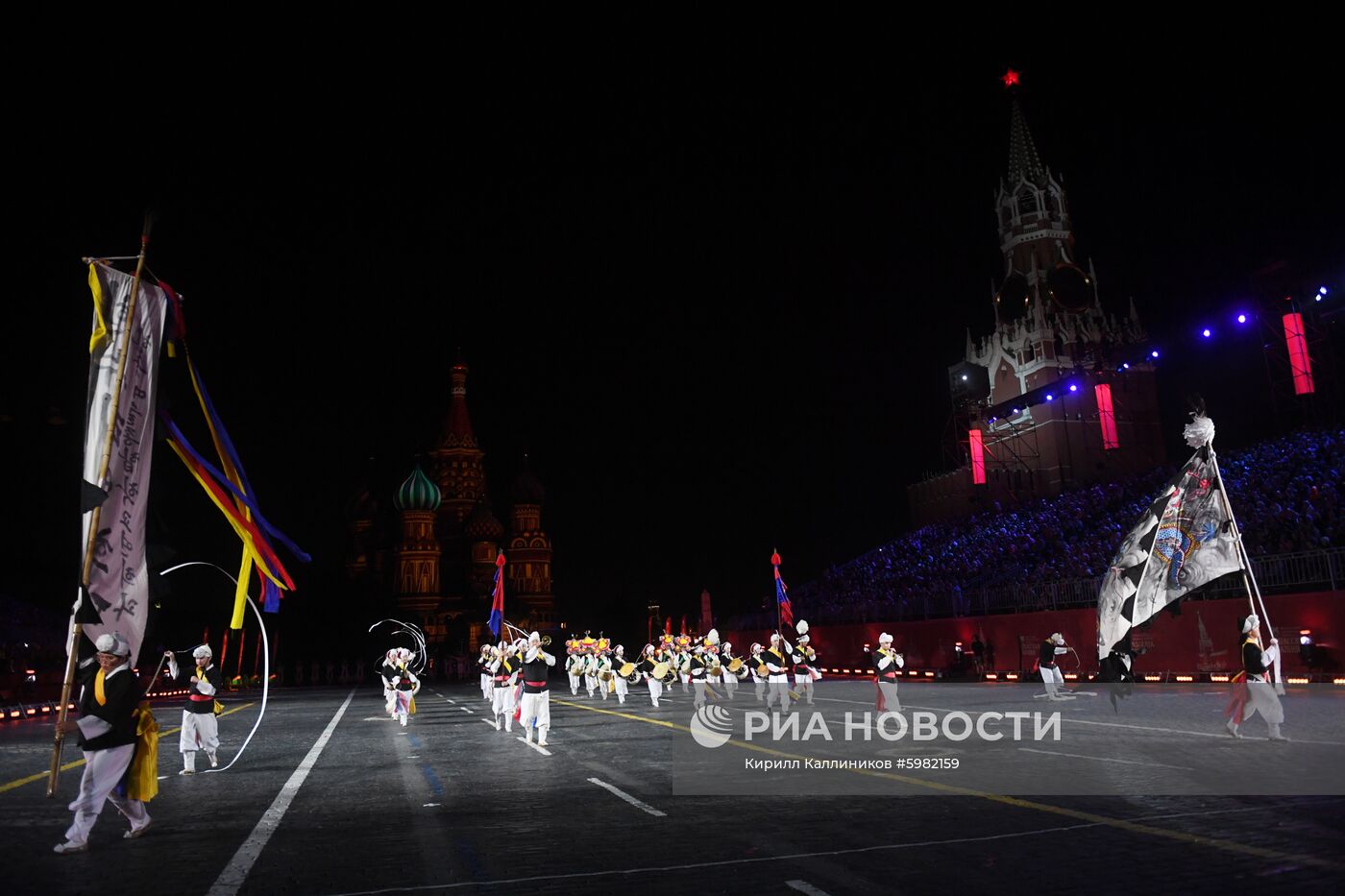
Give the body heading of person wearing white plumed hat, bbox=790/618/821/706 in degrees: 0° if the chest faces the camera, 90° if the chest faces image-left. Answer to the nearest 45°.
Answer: approximately 0°

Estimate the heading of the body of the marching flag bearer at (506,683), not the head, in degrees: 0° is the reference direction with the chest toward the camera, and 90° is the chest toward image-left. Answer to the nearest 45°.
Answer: approximately 0°

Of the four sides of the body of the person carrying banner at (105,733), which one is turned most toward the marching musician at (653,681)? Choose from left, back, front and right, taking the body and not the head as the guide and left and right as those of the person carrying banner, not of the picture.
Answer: back

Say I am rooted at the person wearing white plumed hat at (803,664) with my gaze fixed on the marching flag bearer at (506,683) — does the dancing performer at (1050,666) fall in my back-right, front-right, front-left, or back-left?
back-left

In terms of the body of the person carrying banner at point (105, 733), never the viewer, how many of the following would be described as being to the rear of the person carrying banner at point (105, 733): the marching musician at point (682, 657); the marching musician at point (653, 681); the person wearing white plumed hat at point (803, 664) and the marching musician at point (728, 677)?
4

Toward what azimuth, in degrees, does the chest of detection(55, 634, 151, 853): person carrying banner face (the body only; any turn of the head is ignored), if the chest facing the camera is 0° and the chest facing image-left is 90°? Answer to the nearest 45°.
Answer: approximately 45°
